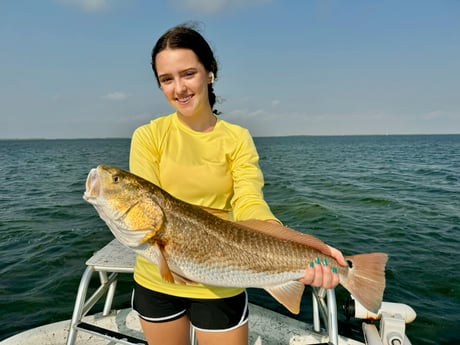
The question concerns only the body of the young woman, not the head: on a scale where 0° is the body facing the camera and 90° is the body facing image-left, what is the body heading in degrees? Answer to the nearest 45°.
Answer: approximately 0°
